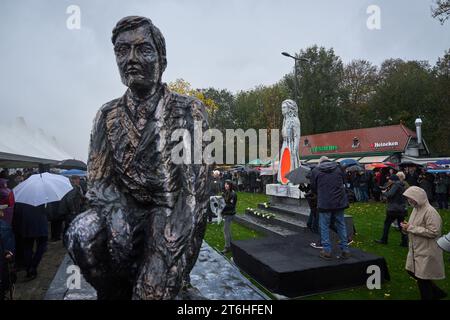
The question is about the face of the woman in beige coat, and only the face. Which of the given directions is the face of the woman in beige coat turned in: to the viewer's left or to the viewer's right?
to the viewer's left

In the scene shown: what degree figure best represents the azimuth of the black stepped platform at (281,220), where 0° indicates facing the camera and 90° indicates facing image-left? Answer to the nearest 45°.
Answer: approximately 45°

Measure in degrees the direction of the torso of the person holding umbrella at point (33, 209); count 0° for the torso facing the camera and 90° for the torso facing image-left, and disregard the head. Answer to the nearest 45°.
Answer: approximately 180°

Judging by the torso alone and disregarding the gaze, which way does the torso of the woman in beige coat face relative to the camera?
to the viewer's left

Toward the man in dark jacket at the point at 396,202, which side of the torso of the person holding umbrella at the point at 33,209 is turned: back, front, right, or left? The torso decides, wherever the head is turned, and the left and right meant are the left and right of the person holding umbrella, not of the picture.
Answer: right

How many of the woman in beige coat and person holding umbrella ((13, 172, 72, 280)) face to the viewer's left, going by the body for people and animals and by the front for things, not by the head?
1

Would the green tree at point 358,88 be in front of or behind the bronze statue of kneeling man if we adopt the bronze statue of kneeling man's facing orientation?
behind
